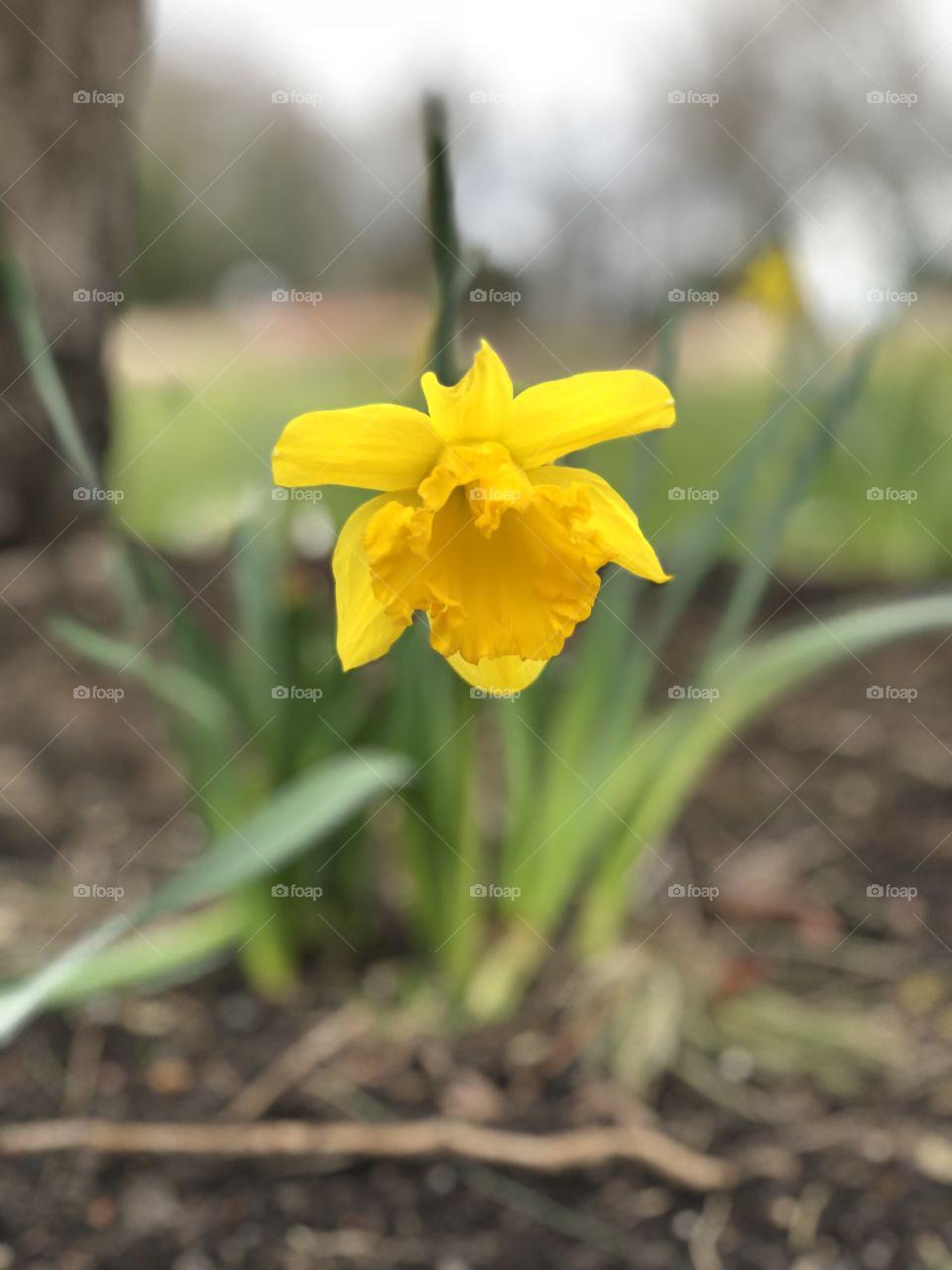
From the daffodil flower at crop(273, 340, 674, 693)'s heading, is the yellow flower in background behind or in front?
behind

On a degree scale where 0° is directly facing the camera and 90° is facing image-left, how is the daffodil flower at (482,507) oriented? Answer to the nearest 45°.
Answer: approximately 0°
